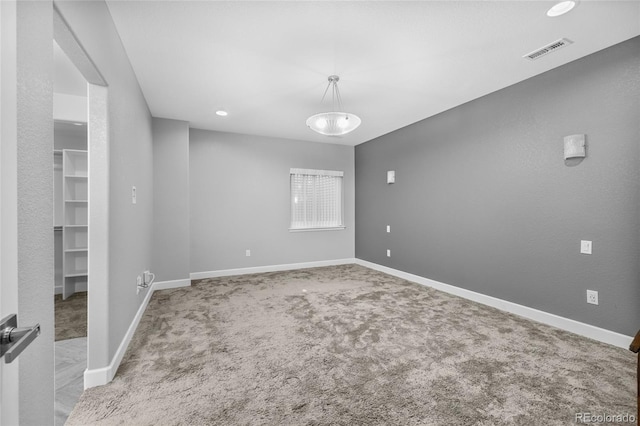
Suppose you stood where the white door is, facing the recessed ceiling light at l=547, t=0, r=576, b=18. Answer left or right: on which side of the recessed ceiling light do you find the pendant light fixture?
left

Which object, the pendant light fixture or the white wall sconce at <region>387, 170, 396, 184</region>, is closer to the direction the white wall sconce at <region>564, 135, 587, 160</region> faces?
the pendant light fixture

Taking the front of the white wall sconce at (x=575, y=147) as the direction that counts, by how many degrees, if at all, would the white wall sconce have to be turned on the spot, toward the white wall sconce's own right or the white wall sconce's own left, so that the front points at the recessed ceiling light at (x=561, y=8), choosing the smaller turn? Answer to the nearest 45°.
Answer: approximately 45° to the white wall sconce's own left

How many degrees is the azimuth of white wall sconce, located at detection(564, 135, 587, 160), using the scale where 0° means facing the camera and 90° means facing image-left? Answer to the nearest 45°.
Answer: approximately 45°

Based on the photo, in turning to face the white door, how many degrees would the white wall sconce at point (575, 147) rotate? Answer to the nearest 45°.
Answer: approximately 45° to its left

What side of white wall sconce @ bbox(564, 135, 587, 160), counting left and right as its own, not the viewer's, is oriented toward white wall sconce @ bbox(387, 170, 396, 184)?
right

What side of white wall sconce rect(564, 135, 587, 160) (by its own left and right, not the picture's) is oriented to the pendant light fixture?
front

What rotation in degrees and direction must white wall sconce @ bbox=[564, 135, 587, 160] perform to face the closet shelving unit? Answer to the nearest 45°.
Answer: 0° — it already faces it
